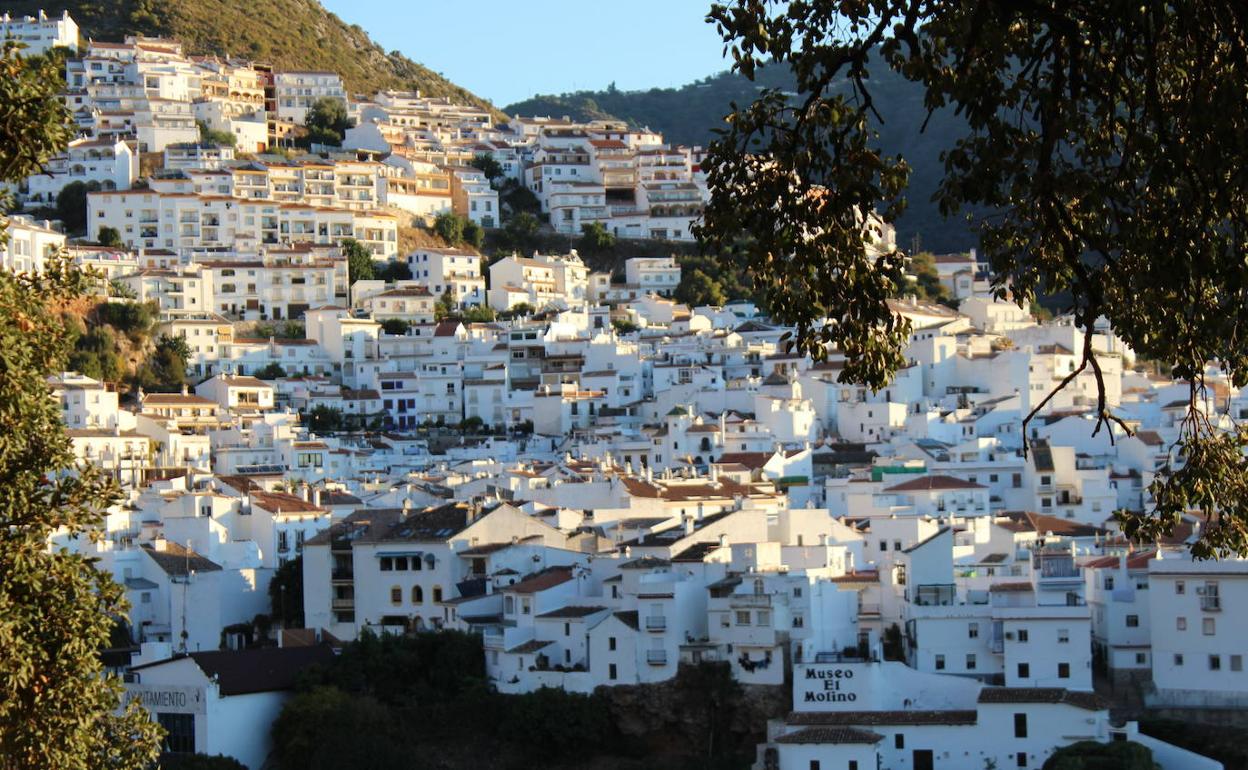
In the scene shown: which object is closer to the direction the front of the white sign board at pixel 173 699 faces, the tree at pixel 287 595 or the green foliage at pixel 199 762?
the green foliage

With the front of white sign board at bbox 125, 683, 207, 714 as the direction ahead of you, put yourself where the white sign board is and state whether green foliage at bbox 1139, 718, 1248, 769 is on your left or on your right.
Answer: on your left

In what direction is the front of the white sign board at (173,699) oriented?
toward the camera

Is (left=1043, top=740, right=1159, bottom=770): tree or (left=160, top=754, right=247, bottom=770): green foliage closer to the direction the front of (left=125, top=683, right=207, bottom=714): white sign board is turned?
the green foliage

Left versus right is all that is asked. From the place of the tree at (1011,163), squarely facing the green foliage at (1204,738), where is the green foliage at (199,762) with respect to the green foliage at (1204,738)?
left

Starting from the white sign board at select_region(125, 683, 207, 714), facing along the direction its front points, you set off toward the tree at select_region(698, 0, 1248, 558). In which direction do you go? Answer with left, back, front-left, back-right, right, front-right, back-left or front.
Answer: front

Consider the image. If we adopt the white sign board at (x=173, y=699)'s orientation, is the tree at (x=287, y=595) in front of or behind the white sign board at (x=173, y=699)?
behind

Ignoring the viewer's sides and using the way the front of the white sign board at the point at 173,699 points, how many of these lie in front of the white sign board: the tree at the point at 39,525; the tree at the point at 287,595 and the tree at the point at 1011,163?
2

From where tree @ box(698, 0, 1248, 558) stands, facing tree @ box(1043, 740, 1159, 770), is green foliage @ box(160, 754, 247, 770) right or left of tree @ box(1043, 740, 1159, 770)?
left

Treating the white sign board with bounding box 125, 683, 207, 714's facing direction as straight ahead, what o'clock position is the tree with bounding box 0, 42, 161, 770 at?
The tree is roughly at 12 o'clock from the white sign board.
